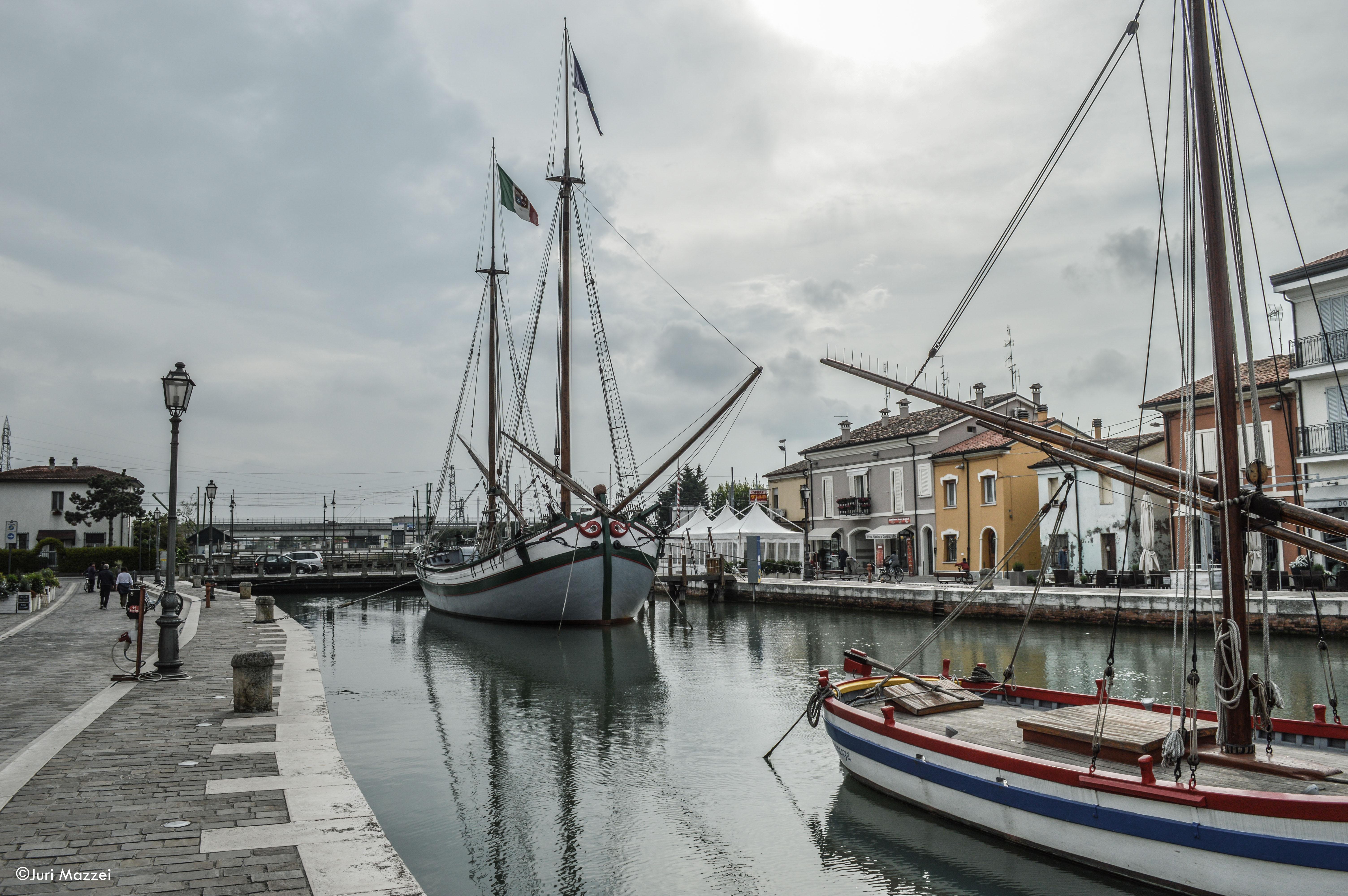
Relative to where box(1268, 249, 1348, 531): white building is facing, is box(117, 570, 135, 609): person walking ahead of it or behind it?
ahead

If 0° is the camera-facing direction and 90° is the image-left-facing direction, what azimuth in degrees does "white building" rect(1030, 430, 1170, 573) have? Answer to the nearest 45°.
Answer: approximately 45°

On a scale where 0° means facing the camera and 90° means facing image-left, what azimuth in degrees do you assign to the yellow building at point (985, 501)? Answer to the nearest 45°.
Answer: approximately 45°

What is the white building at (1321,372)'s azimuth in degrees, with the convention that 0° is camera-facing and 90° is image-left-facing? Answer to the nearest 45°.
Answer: approximately 45°

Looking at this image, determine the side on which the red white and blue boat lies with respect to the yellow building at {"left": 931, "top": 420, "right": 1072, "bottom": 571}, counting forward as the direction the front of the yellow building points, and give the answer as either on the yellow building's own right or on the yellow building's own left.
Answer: on the yellow building's own left

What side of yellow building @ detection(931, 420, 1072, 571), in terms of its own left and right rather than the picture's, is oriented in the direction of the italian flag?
front

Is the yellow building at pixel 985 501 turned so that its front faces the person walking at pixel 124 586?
yes

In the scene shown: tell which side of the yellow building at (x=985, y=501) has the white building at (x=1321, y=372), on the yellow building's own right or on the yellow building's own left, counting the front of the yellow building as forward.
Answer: on the yellow building's own left

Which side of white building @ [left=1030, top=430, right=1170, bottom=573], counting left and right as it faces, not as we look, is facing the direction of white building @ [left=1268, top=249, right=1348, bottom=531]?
left

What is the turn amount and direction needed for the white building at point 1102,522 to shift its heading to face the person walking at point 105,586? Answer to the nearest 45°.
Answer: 0° — it already faces them
